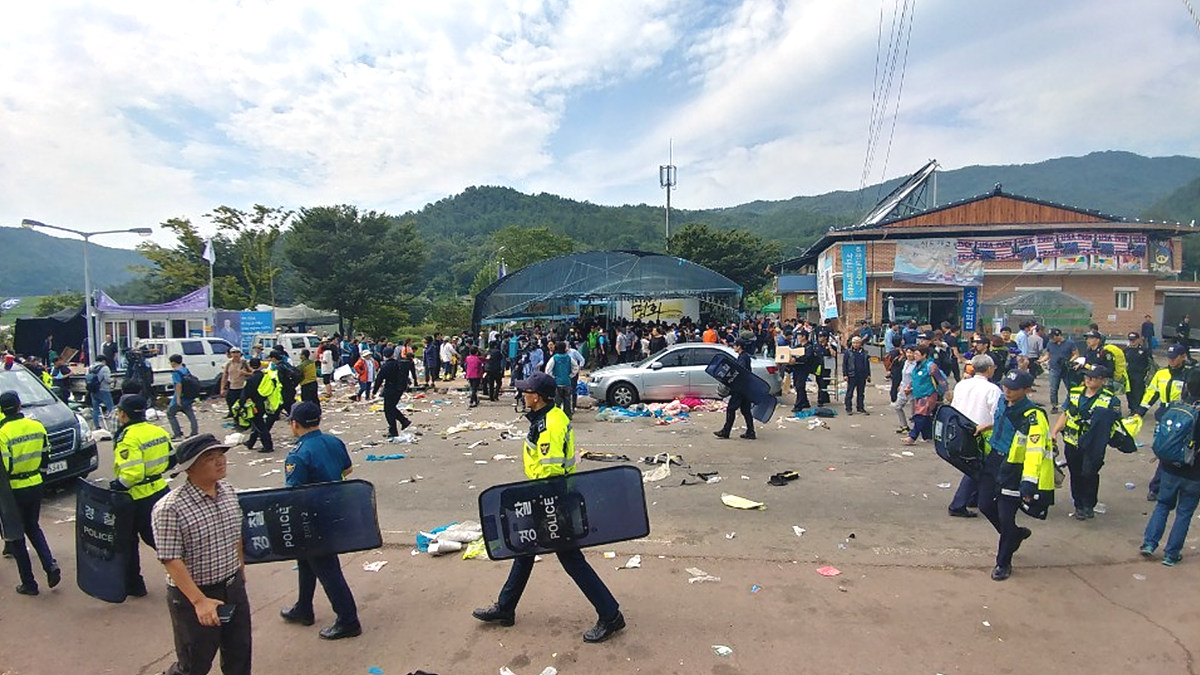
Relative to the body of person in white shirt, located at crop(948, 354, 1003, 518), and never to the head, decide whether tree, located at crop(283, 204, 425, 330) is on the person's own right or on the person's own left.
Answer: on the person's own left

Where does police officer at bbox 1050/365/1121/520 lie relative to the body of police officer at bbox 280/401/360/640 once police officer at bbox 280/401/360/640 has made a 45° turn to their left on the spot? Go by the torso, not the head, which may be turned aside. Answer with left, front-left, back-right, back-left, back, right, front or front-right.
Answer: back

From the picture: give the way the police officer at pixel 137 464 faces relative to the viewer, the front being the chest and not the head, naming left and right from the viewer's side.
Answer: facing away from the viewer and to the left of the viewer

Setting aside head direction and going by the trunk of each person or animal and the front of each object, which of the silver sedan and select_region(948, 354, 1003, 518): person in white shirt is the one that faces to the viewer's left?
the silver sedan

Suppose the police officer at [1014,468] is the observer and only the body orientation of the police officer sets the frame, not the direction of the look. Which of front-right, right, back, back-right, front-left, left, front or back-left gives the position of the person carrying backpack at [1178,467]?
back

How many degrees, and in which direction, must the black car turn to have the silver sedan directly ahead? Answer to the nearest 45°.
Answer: approximately 45° to its left

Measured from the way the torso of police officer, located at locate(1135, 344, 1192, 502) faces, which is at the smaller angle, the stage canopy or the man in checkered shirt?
the man in checkered shirt

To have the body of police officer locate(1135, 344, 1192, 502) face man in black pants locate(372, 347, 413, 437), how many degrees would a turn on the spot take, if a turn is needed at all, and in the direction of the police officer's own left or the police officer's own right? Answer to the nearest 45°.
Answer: approximately 45° to the police officer's own right

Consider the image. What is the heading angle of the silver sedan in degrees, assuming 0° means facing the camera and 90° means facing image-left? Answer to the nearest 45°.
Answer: approximately 90°
